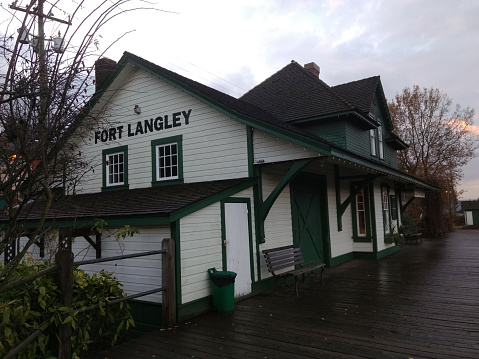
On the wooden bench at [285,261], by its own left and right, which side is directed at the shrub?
right

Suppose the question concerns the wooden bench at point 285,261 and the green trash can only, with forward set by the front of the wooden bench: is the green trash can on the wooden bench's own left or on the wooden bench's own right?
on the wooden bench's own right

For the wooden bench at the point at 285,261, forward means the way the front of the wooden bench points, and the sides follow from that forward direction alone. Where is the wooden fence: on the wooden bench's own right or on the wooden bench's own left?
on the wooden bench's own right

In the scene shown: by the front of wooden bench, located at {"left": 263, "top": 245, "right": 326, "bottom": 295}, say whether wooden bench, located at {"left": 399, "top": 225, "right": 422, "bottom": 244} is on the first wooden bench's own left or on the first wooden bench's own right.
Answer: on the first wooden bench's own left

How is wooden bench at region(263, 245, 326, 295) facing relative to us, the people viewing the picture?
facing the viewer and to the right of the viewer
